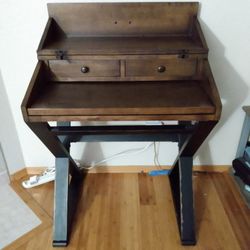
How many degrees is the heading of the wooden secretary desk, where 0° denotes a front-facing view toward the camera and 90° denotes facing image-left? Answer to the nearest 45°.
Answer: approximately 0°
